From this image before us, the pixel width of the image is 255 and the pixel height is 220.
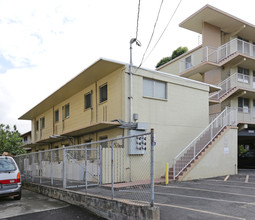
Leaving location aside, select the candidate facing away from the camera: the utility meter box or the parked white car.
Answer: the parked white car

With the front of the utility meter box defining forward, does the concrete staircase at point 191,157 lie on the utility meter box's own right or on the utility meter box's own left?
on the utility meter box's own left

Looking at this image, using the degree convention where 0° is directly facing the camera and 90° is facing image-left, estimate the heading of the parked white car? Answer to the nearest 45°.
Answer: approximately 180°

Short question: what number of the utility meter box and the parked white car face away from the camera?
1

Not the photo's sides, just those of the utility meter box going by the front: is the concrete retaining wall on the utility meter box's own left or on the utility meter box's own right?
on the utility meter box's own right

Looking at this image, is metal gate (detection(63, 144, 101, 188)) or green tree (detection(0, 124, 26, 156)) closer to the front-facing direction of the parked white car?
the green tree

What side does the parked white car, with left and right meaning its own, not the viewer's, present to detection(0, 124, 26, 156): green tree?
front

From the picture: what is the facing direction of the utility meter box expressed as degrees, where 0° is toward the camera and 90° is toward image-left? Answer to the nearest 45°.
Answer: approximately 315°

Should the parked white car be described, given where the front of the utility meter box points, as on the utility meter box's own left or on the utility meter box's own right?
on the utility meter box's own right

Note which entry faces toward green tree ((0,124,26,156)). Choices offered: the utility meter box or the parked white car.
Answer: the parked white car

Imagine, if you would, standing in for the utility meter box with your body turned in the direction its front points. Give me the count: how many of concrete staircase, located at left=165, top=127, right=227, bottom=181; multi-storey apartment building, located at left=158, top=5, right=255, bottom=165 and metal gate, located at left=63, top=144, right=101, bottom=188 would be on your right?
1
